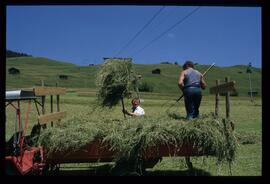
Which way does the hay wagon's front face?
to the viewer's left
